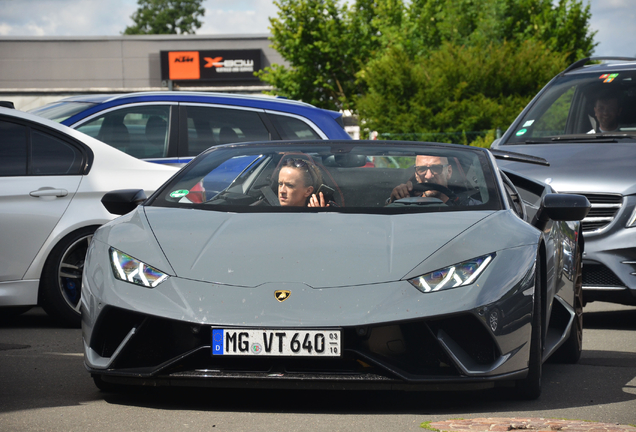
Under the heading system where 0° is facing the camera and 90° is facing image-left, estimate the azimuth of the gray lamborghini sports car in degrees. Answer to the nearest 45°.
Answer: approximately 0°

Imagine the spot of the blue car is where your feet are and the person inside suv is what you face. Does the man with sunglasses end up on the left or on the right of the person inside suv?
right

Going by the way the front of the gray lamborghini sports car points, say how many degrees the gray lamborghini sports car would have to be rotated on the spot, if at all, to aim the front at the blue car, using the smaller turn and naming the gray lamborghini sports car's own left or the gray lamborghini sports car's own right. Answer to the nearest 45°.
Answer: approximately 180°

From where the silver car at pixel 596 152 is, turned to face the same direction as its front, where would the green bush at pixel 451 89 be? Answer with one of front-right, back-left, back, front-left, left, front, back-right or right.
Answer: back-right

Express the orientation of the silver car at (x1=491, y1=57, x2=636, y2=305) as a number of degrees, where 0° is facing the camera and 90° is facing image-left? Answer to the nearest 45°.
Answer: approximately 45°

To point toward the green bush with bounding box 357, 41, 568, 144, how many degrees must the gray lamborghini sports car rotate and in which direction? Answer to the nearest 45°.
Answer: approximately 180°

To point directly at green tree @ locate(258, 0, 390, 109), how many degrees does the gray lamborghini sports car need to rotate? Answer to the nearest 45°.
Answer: approximately 180°

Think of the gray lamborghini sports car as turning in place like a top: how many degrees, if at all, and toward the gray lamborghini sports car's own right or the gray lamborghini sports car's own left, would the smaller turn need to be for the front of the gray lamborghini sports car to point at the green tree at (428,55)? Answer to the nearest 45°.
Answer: approximately 180°

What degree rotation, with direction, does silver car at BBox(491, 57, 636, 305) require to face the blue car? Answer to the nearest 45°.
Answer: approximately 45° to its right

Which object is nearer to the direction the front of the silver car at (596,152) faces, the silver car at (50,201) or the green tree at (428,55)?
the silver car

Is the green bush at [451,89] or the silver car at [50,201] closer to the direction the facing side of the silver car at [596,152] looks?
the silver car

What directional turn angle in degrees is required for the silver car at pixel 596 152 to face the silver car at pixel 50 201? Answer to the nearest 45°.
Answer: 0° — it already faces it
